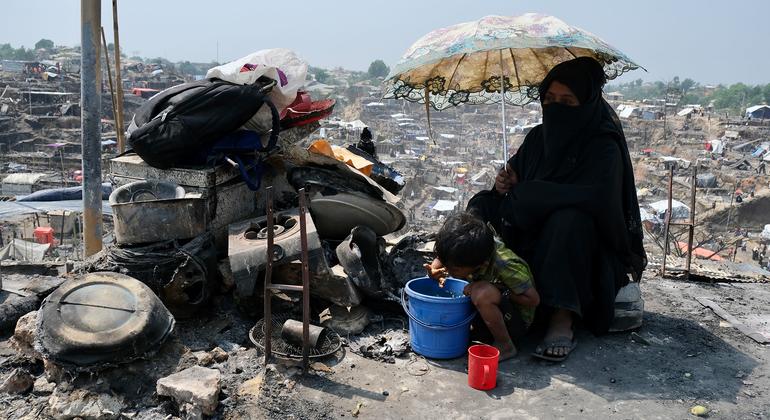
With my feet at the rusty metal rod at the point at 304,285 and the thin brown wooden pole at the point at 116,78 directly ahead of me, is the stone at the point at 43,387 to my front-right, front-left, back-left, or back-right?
front-left

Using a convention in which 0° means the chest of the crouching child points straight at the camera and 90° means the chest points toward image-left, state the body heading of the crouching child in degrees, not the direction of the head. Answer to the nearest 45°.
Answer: approximately 45°

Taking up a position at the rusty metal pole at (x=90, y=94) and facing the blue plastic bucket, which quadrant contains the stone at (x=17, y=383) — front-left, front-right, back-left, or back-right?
front-right

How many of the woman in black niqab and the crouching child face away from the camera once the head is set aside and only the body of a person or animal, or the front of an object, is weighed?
0

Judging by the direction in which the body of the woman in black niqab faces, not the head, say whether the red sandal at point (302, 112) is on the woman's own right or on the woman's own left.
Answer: on the woman's own right

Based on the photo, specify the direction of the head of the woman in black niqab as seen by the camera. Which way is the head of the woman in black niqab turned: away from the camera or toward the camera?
toward the camera

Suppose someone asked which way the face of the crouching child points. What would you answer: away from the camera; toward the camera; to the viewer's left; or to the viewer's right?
to the viewer's left

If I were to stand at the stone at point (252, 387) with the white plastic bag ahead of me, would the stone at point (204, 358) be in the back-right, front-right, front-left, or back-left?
front-left
